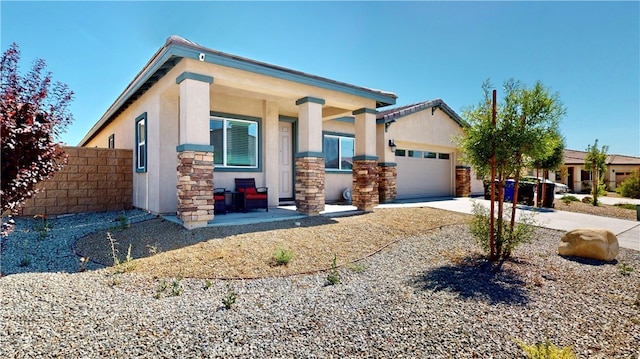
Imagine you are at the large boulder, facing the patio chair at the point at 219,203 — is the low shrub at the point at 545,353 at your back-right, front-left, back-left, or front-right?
front-left

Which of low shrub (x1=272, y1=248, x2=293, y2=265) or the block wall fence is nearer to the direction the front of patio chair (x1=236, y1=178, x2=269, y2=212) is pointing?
the low shrub

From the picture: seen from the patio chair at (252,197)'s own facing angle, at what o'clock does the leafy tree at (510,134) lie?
The leafy tree is roughly at 12 o'clock from the patio chair.

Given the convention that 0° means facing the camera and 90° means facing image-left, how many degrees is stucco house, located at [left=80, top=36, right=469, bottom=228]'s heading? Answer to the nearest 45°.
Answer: approximately 315°

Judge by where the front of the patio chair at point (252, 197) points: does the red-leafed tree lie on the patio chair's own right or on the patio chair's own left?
on the patio chair's own right

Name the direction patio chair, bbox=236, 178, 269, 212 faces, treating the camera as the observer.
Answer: facing the viewer and to the right of the viewer

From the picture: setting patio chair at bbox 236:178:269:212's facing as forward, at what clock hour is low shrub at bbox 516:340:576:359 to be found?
The low shrub is roughly at 1 o'clock from the patio chair.

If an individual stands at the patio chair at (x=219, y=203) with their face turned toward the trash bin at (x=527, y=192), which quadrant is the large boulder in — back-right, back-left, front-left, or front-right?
front-right

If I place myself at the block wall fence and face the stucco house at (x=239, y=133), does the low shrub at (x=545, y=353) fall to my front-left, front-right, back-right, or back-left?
front-right

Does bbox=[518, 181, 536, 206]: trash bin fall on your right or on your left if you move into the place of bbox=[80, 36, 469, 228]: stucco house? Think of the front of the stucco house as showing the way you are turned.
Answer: on your left

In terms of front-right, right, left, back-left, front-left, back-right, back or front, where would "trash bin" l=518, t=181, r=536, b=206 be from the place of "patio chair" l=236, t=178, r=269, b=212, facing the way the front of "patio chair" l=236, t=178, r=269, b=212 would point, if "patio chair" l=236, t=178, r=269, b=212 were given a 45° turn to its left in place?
front

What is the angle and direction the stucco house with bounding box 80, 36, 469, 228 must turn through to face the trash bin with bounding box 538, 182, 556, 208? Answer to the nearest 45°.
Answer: approximately 45° to its left
